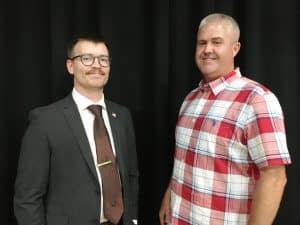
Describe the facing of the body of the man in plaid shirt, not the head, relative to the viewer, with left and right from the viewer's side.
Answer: facing the viewer and to the left of the viewer

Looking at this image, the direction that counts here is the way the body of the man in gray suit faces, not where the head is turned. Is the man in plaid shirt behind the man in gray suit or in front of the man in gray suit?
in front

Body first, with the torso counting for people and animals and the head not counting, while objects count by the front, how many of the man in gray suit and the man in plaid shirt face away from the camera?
0

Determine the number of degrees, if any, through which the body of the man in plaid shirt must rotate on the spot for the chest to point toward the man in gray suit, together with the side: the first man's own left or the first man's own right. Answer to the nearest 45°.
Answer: approximately 45° to the first man's own right

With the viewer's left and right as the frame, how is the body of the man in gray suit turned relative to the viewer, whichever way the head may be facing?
facing the viewer and to the right of the viewer
